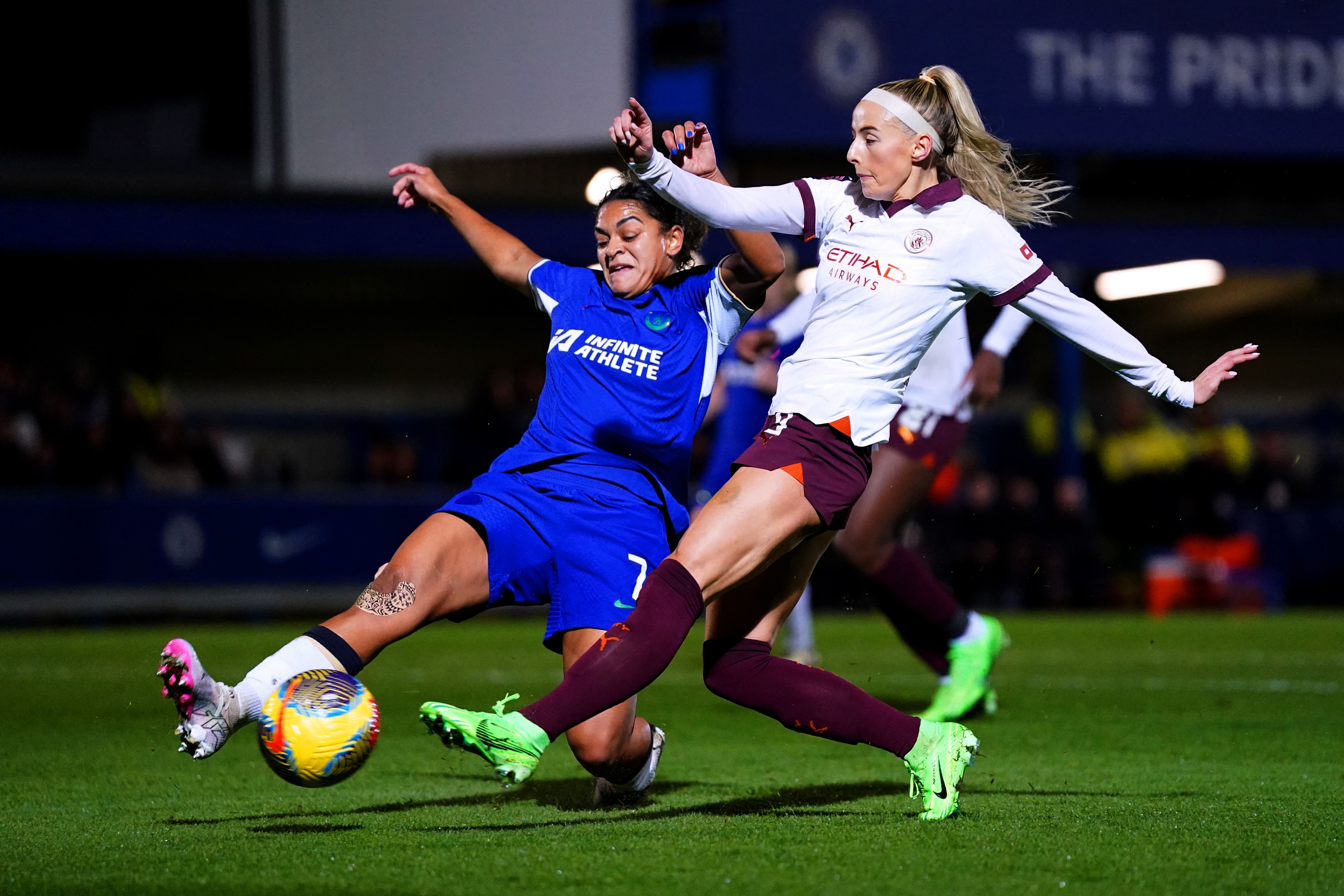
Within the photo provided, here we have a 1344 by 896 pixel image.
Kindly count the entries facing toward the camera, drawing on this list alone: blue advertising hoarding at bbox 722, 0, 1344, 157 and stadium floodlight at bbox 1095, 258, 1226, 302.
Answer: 2

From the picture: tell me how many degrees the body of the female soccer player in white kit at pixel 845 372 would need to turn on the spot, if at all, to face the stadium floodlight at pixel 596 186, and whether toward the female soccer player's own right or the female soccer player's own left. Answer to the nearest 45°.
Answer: approximately 135° to the female soccer player's own right

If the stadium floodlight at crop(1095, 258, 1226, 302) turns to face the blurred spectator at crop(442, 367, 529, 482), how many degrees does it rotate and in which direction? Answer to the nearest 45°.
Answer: approximately 45° to its right

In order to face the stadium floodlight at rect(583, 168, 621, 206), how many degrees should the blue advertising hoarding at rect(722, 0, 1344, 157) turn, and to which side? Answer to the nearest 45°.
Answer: approximately 45° to its right

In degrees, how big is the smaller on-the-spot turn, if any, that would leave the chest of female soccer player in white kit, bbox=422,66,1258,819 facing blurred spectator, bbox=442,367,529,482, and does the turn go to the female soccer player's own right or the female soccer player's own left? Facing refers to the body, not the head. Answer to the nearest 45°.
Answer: approximately 135° to the female soccer player's own right

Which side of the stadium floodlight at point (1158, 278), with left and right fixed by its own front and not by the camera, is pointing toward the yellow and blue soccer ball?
front

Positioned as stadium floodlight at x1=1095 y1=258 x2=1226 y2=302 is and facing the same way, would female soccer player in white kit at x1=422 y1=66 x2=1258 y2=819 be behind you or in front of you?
in front

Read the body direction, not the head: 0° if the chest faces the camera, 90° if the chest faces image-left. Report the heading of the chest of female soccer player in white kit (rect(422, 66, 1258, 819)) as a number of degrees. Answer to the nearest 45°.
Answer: approximately 45°

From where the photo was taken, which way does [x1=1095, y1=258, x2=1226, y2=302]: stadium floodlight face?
toward the camera

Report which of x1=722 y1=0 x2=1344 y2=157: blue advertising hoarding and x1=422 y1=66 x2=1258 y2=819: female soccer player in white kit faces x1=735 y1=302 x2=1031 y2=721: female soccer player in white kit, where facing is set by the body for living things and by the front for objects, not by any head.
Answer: the blue advertising hoarding

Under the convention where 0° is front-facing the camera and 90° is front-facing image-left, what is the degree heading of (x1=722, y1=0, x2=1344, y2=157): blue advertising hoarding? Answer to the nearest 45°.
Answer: approximately 0°

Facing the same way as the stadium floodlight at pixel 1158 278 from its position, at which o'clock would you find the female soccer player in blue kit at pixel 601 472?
The female soccer player in blue kit is roughly at 12 o'clock from the stadium floodlight.
